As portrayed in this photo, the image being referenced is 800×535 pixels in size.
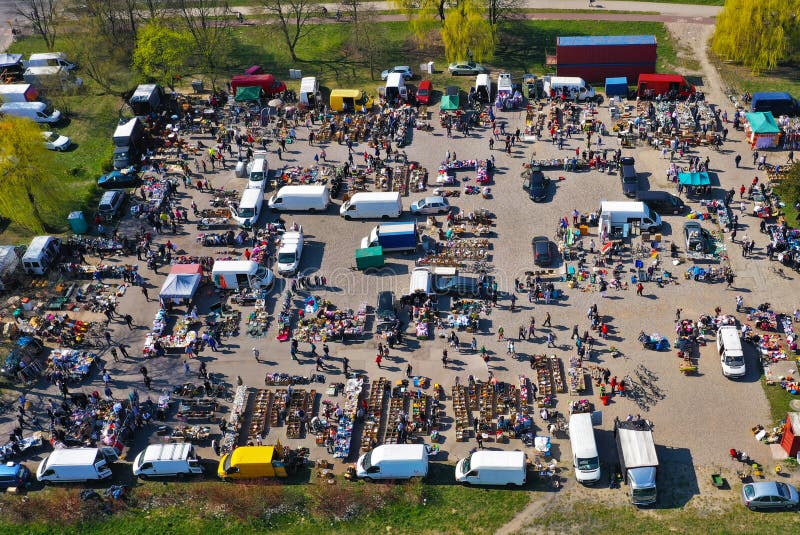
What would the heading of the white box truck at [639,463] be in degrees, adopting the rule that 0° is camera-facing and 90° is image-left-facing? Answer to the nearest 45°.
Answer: approximately 0°

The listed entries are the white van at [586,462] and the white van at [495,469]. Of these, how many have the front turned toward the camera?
1

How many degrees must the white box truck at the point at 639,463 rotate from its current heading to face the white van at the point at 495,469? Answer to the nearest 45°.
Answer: approximately 90° to its right

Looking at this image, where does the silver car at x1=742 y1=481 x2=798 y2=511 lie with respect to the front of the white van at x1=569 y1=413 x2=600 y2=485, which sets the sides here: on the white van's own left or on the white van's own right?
on the white van's own left

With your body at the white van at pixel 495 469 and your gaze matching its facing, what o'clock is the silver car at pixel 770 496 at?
The silver car is roughly at 6 o'clock from the white van.

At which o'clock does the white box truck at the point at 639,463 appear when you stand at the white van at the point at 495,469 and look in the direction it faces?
The white box truck is roughly at 6 o'clock from the white van.

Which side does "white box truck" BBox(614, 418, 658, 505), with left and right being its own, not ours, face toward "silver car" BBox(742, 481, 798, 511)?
left

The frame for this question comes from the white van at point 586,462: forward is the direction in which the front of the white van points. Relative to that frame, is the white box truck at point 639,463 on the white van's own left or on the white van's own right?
on the white van's own left

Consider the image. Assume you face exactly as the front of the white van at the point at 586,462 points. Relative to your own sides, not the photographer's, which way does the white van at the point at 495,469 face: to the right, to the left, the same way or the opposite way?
to the right

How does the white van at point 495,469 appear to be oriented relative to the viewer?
to the viewer's left

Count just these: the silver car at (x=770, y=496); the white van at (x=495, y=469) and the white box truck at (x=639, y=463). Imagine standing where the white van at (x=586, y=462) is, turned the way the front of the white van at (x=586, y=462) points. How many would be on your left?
2

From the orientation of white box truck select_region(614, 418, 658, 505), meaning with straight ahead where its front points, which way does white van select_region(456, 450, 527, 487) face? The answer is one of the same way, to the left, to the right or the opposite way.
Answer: to the right

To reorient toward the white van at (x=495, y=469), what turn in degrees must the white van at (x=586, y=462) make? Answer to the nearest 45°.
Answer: approximately 90° to its right
